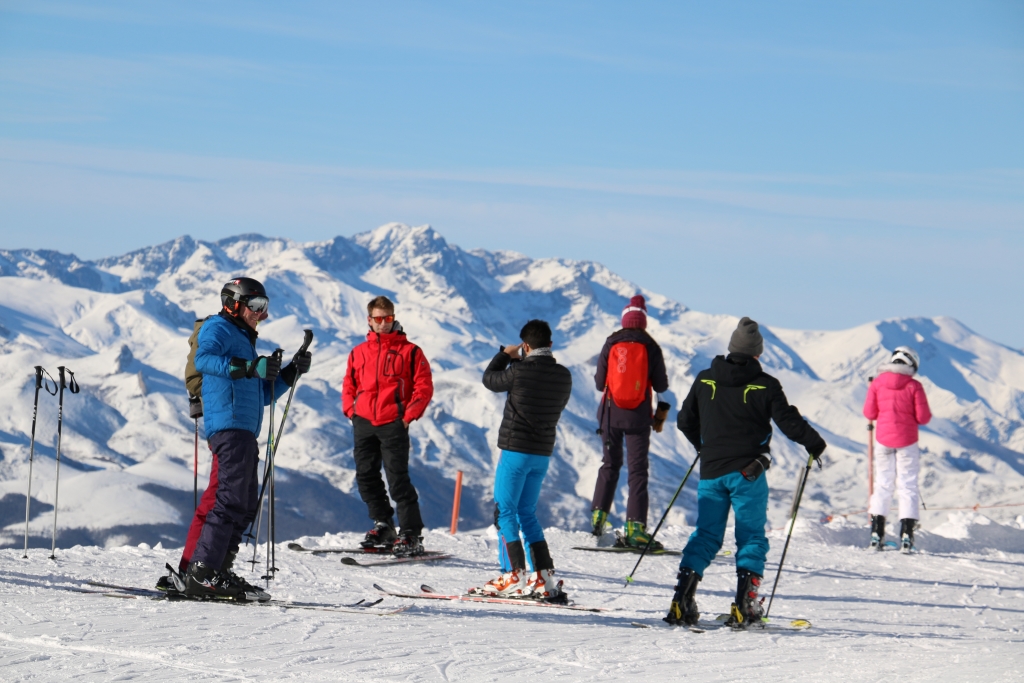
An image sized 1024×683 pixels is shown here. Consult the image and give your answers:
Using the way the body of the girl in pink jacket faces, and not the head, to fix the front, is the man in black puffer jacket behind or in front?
behind

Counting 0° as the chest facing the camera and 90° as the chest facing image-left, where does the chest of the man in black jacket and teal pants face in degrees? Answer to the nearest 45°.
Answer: approximately 180°

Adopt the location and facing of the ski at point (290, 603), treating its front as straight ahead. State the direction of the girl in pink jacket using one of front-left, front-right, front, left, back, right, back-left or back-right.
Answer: front-left

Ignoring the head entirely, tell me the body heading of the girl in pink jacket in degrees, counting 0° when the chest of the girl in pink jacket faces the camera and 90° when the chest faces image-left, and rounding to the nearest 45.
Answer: approximately 180°

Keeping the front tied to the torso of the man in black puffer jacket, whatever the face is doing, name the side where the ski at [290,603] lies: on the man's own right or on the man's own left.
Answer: on the man's own left

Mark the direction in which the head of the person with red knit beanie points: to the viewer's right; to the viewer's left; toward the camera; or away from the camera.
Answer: away from the camera

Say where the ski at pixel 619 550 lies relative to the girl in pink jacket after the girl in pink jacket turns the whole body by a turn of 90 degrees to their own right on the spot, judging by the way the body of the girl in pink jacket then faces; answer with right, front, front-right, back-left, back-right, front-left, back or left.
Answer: back-right

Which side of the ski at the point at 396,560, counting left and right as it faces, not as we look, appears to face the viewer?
left

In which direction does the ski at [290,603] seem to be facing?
to the viewer's right

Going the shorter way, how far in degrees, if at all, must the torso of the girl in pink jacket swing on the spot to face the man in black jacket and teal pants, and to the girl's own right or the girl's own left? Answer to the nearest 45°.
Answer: approximately 180°

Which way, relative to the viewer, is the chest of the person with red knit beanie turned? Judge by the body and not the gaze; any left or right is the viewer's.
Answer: facing away from the viewer

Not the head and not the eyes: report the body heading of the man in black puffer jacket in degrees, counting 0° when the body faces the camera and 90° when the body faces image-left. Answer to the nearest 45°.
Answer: approximately 135°

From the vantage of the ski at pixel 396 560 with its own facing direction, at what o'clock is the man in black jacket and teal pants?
The man in black jacket and teal pants is roughly at 8 o'clock from the ski.

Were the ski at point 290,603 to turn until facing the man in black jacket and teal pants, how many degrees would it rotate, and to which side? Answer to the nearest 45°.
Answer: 0° — it already faces them
